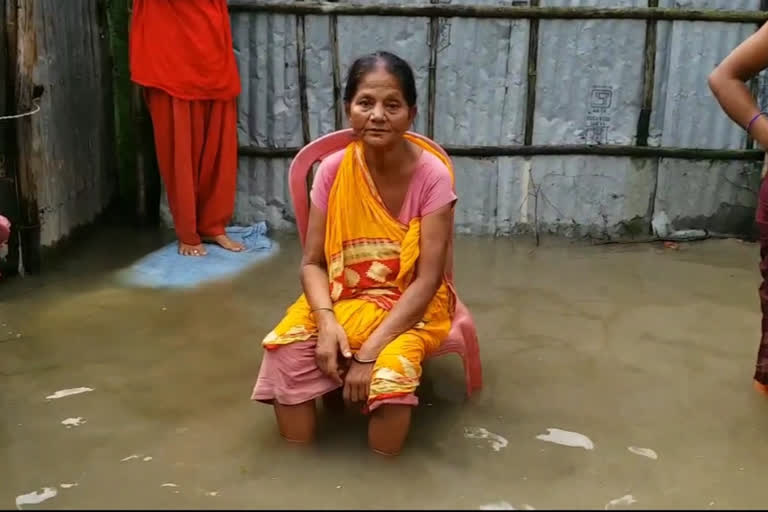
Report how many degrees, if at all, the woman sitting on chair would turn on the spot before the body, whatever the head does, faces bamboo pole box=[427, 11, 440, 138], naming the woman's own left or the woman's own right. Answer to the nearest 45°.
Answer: approximately 180°

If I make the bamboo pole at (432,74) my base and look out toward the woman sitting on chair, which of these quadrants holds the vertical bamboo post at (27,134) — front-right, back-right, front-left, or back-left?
front-right

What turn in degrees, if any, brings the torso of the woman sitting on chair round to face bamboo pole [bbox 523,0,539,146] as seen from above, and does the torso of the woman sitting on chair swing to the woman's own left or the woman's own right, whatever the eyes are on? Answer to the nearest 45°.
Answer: approximately 180°

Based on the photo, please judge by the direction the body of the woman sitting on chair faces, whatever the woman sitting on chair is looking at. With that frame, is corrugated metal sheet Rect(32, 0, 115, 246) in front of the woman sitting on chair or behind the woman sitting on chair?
behind

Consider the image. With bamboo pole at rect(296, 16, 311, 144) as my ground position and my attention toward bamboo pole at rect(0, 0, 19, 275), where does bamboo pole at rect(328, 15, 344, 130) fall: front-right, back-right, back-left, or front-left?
back-left

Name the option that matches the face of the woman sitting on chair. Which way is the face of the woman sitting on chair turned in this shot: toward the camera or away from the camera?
toward the camera

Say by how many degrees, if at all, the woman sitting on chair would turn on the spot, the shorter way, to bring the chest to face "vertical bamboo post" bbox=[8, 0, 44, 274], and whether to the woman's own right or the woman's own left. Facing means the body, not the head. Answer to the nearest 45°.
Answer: approximately 135° to the woman's own right

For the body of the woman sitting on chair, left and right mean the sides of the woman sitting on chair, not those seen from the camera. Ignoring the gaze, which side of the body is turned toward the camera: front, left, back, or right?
front

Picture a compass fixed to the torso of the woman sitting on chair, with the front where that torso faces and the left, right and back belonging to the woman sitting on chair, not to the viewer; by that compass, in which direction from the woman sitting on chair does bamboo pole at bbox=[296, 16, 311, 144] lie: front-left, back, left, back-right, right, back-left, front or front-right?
back

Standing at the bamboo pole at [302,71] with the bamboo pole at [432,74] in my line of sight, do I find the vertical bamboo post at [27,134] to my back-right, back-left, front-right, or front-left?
back-right

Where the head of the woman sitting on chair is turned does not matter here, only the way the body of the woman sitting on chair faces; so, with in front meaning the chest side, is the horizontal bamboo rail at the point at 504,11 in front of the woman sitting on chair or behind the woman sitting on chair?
behind

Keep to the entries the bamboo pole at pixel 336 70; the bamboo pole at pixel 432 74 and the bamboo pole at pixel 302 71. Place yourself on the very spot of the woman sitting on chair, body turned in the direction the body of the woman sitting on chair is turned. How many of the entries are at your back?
3

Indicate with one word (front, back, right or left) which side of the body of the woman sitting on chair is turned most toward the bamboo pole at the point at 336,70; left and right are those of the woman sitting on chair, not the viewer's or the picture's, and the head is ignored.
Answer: back
